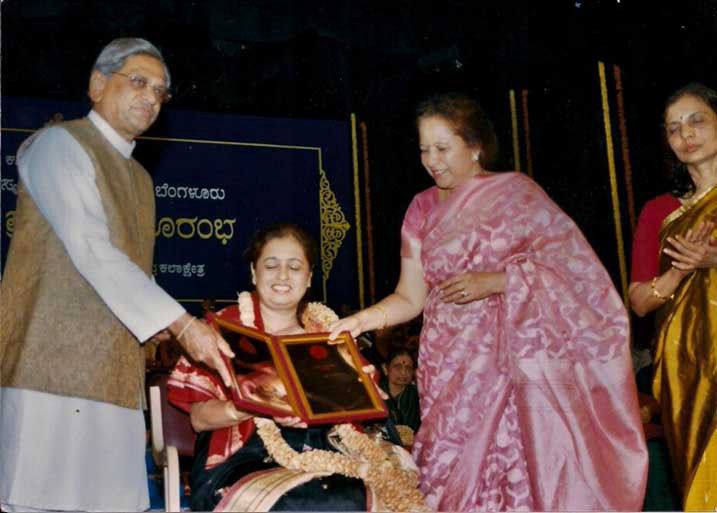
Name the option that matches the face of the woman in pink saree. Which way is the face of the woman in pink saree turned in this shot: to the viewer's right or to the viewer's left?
to the viewer's left

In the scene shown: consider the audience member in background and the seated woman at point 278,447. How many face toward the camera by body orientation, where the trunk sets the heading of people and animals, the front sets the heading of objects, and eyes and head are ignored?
2

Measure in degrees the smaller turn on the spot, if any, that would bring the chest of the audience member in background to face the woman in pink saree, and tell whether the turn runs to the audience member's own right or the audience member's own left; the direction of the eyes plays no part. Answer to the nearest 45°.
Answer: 0° — they already face them

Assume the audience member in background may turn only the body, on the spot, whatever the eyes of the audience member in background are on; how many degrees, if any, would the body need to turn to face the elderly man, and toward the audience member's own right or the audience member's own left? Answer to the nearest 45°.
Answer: approximately 45° to the audience member's own right

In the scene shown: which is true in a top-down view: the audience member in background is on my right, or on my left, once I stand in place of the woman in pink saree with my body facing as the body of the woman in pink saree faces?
on my right

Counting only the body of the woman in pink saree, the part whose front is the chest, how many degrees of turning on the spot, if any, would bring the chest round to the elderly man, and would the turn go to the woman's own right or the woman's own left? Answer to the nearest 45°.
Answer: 0° — they already face them

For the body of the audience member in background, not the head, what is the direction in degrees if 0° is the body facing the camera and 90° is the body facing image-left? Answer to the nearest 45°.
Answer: approximately 0°

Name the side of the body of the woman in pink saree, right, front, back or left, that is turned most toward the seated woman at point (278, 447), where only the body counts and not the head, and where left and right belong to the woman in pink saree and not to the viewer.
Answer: front

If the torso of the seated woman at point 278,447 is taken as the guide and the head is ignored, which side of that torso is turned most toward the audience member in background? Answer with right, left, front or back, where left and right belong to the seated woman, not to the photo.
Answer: back

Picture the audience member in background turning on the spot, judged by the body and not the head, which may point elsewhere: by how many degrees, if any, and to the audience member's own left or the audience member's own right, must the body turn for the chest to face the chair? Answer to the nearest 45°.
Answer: approximately 45° to the audience member's own right

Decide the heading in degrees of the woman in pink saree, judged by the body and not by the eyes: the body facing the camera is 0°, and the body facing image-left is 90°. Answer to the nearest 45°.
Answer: approximately 45°

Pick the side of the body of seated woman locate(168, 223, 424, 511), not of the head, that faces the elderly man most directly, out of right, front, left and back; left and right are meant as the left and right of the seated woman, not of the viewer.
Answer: right
